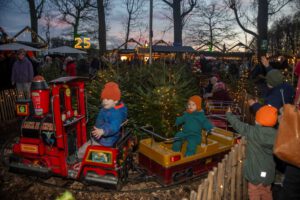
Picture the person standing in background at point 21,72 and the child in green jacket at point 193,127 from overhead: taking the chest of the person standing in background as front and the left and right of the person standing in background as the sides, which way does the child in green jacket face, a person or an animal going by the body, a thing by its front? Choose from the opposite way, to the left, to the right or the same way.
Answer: to the right

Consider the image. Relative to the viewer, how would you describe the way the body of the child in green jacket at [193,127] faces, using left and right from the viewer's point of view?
facing the viewer and to the left of the viewer

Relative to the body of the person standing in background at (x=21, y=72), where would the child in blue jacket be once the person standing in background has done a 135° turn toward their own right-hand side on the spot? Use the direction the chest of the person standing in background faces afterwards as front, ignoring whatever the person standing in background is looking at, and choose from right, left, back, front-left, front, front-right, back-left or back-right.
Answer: back-left

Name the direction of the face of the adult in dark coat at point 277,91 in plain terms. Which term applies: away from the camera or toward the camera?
away from the camera

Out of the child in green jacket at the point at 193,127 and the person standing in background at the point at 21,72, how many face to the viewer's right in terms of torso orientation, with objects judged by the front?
0

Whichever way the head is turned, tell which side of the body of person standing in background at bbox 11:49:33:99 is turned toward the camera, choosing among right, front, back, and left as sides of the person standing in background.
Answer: front

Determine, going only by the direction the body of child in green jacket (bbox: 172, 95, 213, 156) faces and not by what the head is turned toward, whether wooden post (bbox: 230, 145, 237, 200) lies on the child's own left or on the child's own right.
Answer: on the child's own left

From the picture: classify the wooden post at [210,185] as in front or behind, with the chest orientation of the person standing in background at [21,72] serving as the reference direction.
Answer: in front

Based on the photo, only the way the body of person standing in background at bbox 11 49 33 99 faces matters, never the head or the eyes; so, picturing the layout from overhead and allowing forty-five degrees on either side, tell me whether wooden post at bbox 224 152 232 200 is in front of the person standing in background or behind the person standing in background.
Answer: in front
